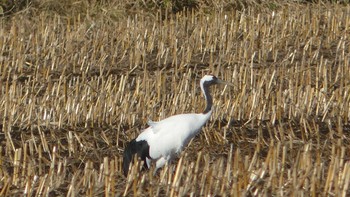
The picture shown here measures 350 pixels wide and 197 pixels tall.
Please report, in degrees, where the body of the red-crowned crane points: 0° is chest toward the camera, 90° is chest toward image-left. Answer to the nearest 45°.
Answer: approximately 270°
